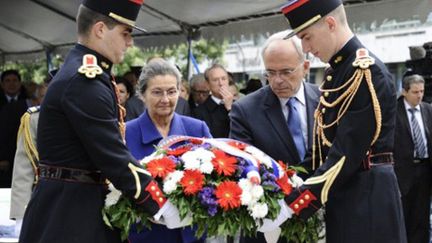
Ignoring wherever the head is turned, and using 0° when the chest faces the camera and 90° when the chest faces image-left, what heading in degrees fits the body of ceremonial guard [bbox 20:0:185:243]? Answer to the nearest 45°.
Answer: approximately 270°

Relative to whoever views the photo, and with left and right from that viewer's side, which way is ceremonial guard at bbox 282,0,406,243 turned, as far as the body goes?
facing to the left of the viewer

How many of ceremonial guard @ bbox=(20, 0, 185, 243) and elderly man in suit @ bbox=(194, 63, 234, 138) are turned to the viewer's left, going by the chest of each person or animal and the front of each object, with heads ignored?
0

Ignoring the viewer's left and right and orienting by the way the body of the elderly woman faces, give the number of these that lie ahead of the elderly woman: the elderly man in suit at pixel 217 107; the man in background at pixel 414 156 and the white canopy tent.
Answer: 0

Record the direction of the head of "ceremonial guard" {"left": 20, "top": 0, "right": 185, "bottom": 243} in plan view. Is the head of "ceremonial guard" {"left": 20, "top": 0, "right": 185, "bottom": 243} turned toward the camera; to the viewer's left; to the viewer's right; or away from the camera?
to the viewer's right

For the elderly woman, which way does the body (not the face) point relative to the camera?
toward the camera

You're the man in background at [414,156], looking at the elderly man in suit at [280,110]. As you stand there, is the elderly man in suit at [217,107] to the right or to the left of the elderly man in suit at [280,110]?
right

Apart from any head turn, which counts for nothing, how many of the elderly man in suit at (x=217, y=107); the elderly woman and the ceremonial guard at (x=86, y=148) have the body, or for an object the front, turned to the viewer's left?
0

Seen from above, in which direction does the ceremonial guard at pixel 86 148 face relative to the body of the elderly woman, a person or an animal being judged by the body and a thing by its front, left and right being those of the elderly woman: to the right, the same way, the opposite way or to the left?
to the left

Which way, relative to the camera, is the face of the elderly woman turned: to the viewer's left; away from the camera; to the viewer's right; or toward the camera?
toward the camera

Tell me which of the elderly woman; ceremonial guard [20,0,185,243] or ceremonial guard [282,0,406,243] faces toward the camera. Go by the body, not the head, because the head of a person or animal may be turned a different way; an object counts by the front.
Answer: the elderly woman

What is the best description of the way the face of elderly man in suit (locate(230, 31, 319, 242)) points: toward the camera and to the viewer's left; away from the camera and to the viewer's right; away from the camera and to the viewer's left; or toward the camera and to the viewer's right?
toward the camera and to the viewer's left

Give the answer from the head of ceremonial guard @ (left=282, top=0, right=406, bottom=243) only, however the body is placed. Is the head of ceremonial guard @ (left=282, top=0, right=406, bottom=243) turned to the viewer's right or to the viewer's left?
to the viewer's left

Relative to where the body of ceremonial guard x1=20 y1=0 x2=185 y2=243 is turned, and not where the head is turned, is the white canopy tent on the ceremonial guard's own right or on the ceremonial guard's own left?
on the ceremonial guard's own left

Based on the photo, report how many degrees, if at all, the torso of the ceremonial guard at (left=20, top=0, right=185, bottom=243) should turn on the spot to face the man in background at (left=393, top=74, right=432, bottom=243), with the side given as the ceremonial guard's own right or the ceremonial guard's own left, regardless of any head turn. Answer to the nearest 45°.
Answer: approximately 45° to the ceremonial guard's own left

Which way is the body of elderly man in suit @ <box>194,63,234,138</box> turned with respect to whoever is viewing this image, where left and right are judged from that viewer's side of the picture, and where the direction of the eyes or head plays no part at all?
facing the viewer and to the right of the viewer

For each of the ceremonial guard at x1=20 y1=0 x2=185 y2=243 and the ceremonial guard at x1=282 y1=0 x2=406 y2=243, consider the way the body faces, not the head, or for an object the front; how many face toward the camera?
0
